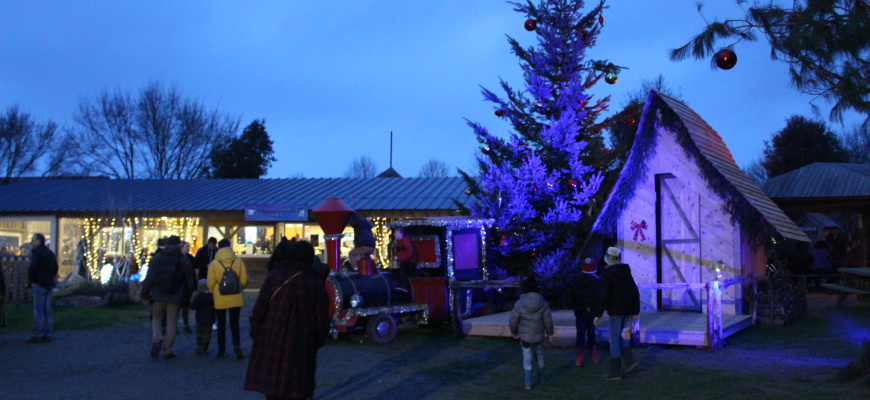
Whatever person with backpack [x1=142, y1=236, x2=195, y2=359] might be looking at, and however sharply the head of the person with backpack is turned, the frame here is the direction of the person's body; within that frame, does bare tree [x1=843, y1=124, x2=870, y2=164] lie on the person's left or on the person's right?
on the person's right

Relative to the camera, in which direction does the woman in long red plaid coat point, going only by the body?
away from the camera

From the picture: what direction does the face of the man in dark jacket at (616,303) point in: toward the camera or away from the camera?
away from the camera

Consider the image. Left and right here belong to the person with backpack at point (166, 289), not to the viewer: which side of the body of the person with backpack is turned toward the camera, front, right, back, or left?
back

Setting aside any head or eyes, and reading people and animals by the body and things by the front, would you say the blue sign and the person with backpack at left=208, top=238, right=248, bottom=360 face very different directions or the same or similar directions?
very different directions

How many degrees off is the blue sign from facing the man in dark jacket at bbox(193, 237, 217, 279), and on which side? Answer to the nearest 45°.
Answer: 0° — it already faces them

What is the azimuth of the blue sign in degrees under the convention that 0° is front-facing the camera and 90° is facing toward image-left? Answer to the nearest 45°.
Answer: approximately 0°

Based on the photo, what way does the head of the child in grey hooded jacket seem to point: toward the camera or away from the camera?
away from the camera

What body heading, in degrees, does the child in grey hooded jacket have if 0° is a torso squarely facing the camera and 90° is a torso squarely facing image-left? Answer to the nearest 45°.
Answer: approximately 180°

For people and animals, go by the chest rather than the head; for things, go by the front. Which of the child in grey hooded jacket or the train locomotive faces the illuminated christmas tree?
the child in grey hooded jacket
